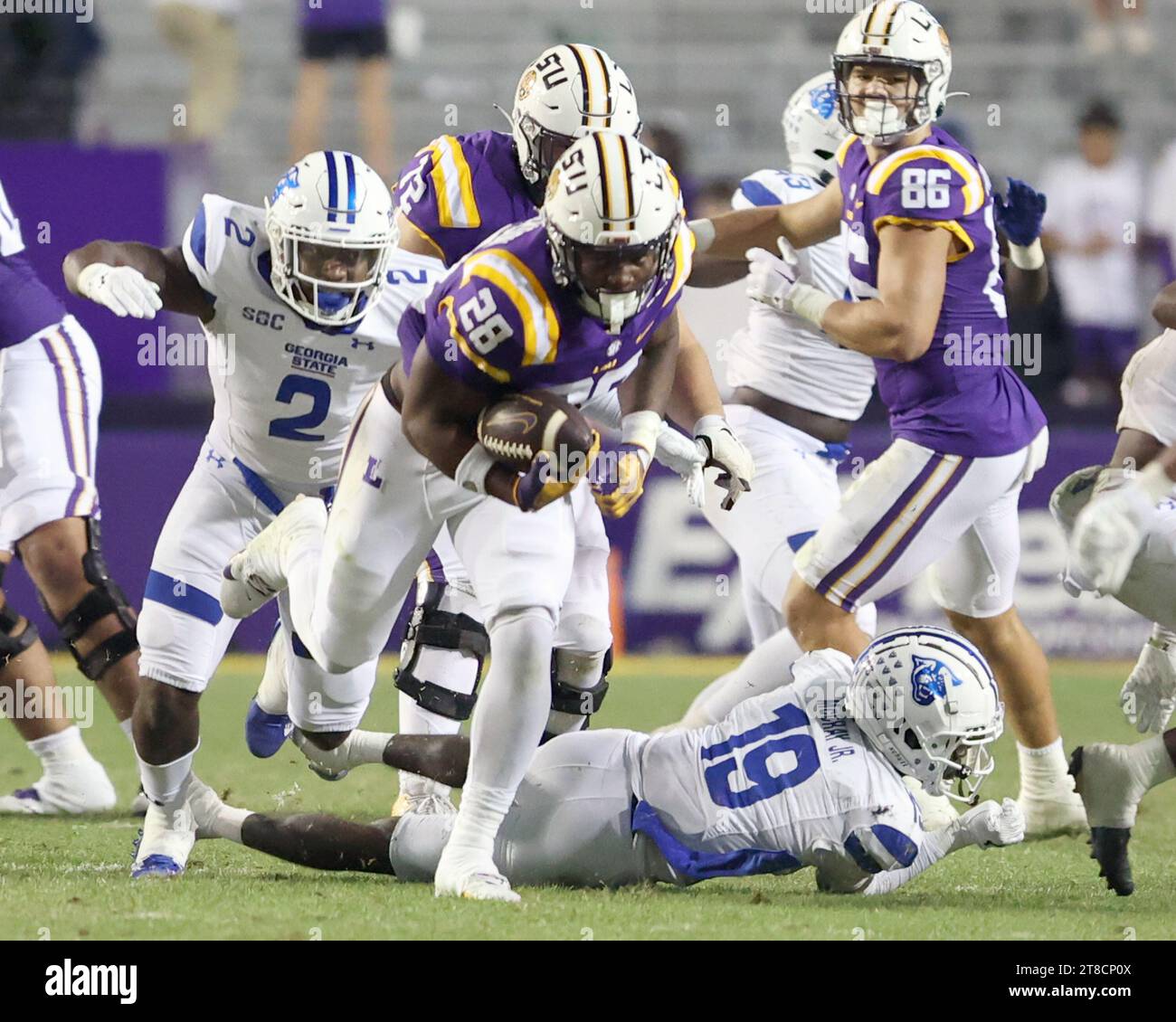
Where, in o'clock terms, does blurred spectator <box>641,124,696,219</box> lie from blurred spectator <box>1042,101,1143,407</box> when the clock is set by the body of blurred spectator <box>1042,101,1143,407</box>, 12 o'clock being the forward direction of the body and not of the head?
blurred spectator <box>641,124,696,219</box> is roughly at 2 o'clock from blurred spectator <box>1042,101,1143,407</box>.

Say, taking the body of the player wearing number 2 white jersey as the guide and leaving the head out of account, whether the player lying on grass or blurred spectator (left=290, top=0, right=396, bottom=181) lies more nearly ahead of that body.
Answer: the player lying on grass

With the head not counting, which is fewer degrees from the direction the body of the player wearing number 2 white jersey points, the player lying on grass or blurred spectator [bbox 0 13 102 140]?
the player lying on grass

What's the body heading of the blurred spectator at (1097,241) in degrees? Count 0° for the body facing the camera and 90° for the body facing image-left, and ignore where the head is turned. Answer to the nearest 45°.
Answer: approximately 0°

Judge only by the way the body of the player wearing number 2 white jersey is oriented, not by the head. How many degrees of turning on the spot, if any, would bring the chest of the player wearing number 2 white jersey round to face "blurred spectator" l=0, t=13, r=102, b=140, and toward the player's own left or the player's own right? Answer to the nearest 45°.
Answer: approximately 180°

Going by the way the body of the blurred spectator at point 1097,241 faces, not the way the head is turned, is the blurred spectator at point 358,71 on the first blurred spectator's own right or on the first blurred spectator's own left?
on the first blurred spectator's own right

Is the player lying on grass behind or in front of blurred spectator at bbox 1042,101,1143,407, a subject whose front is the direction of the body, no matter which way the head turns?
in front

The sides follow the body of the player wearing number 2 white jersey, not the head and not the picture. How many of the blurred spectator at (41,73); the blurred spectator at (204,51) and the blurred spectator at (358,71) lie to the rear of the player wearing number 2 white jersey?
3

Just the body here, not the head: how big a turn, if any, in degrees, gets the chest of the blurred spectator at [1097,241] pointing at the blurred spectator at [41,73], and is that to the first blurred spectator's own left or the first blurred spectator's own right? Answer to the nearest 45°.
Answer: approximately 90° to the first blurred spectator's own right

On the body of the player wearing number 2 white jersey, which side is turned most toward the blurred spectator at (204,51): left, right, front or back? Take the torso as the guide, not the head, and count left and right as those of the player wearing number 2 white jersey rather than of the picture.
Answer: back
